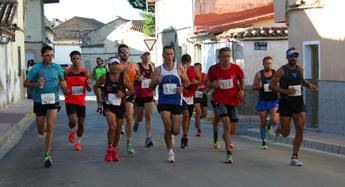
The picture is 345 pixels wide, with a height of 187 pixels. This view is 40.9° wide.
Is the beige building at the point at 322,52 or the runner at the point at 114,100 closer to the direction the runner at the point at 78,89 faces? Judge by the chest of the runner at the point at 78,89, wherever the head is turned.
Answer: the runner

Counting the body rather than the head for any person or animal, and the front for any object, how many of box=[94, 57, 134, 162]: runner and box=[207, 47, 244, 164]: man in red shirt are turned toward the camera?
2

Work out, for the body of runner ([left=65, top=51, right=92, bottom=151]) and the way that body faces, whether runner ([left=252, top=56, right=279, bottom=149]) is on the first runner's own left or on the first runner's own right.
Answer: on the first runner's own left

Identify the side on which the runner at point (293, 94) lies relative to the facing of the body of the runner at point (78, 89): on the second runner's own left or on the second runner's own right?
on the second runner's own left

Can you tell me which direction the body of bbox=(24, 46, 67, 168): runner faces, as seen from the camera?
toward the camera

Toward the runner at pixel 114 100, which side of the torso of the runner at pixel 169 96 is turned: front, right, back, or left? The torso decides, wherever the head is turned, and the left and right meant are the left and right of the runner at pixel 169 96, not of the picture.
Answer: right

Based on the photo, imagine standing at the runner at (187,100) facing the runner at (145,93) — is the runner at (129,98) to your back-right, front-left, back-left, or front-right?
front-left

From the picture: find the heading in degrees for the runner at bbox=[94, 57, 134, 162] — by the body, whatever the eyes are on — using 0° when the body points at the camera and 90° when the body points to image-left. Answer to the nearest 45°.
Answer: approximately 0°

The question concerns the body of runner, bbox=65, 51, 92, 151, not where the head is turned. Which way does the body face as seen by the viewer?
toward the camera

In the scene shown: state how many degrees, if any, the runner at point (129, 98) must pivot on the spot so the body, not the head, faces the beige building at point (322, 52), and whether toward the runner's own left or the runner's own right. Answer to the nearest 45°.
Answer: approximately 135° to the runner's own left

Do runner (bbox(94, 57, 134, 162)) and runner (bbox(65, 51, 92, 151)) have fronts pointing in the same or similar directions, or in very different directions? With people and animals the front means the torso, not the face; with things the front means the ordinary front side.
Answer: same or similar directions
